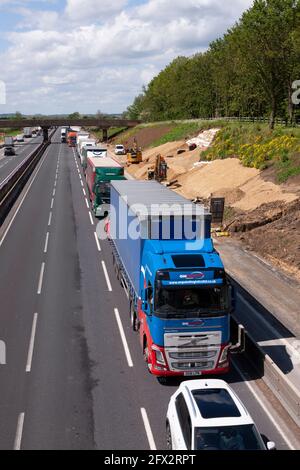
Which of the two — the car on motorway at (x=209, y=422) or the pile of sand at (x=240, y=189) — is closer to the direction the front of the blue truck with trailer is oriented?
the car on motorway

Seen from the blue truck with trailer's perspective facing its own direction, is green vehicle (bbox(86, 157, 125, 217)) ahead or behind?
behind

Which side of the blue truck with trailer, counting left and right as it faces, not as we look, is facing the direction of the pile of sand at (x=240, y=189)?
back

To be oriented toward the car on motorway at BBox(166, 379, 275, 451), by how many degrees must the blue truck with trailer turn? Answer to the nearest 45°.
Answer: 0° — it already faces it

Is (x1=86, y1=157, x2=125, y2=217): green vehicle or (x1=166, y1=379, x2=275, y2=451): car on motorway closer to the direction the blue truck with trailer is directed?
the car on motorway

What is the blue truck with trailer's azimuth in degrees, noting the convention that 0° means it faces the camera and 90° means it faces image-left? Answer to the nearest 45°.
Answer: approximately 0°
